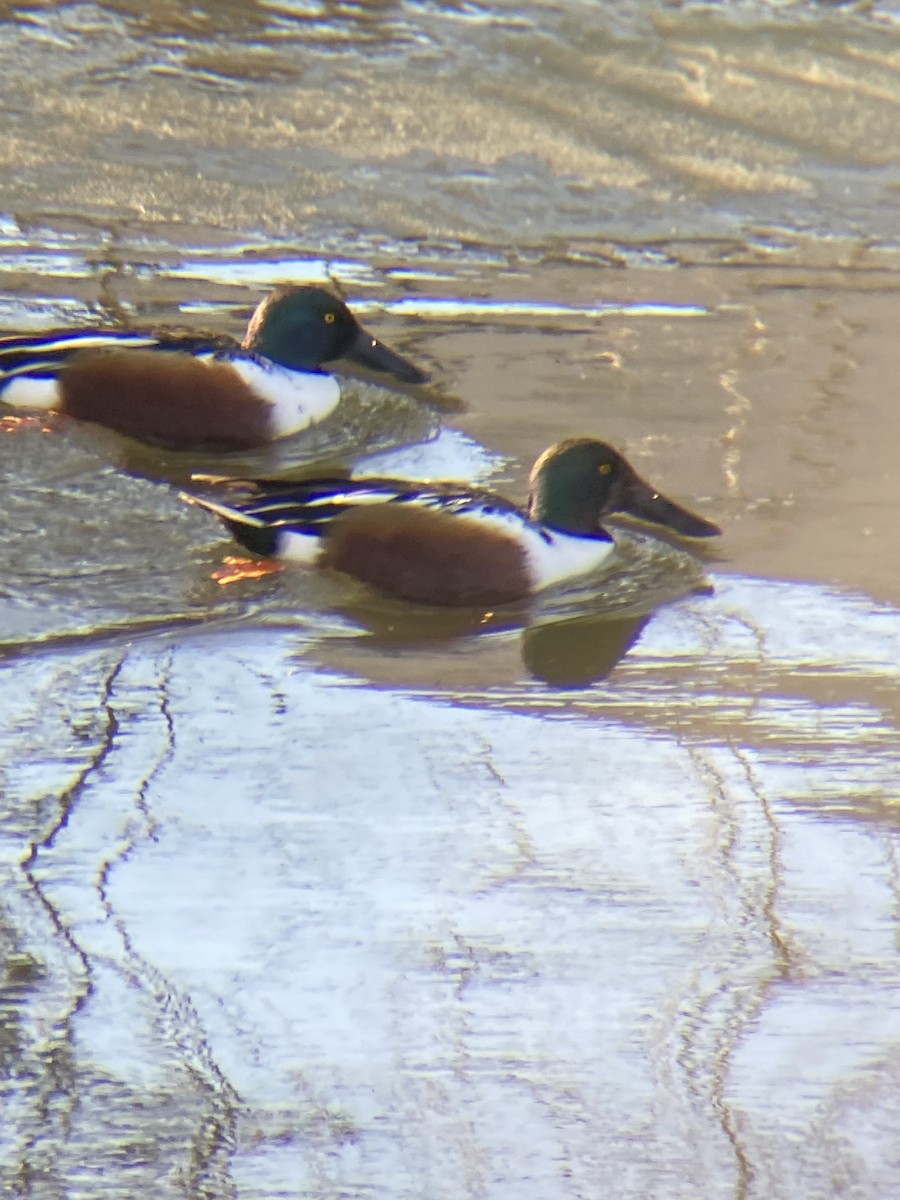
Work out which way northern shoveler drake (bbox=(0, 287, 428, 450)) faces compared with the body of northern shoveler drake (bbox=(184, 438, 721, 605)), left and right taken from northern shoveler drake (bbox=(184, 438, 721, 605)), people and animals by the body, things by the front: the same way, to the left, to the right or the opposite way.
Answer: the same way

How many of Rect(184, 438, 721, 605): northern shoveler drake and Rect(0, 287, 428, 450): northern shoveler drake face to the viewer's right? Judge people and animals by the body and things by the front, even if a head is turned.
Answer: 2

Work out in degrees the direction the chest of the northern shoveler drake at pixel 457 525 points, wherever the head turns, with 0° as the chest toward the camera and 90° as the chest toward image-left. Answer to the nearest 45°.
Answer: approximately 270°

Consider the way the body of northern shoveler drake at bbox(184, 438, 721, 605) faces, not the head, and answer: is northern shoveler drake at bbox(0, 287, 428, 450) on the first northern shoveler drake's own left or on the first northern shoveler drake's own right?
on the first northern shoveler drake's own left

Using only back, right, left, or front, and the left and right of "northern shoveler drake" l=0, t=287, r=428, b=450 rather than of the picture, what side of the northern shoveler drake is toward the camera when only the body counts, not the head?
right

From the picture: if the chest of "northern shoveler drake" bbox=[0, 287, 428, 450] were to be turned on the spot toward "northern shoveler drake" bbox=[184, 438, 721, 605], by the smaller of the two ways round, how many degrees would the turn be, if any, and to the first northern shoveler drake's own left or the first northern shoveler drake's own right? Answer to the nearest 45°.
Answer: approximately 45° to the first northern shoveler drake's own right
